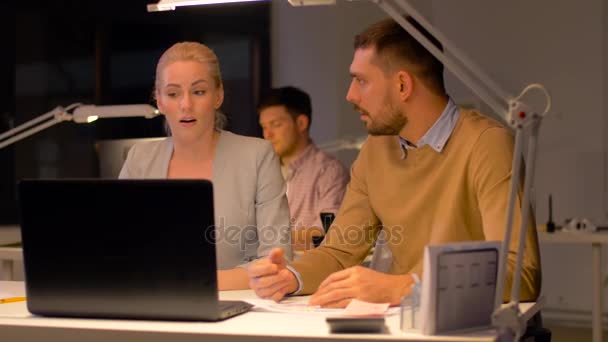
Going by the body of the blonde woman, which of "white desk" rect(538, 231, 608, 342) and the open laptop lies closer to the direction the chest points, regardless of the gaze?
the open laptop

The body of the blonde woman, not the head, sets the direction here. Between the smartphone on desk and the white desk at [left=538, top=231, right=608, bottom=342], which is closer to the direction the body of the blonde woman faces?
the smartphone on desk

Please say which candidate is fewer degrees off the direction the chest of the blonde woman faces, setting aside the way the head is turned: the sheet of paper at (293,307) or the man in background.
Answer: the sheet of paper

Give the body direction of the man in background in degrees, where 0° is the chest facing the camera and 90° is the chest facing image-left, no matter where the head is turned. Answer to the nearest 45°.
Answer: approximately 45°

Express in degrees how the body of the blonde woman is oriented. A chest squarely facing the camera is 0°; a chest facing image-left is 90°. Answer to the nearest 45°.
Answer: approximately 45°

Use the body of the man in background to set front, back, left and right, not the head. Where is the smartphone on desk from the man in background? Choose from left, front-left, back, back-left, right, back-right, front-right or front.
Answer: front-left

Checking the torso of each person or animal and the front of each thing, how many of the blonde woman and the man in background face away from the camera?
0

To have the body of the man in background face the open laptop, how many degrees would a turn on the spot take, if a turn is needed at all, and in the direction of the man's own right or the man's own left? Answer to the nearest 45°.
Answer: approximately 45° to the man's own left

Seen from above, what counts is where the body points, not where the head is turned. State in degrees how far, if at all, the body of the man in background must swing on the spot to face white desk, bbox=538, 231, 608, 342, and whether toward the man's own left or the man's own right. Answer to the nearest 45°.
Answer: approximately 135° to the man's own left

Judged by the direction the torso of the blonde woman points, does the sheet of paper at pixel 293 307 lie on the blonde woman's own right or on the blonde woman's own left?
on the blonde woman's own left
